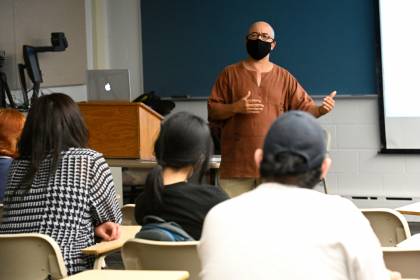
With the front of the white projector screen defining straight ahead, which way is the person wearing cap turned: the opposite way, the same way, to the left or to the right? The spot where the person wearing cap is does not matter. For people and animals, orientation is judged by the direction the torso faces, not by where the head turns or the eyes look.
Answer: the opposite way

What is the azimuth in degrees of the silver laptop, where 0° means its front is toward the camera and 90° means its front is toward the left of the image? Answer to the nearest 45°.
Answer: approximately 180°

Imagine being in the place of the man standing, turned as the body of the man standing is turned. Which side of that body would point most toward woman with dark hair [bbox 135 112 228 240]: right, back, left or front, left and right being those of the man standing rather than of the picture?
front

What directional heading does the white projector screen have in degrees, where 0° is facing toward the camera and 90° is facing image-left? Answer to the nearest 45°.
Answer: approximately 0°

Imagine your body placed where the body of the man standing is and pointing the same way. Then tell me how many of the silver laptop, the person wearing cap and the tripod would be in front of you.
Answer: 1

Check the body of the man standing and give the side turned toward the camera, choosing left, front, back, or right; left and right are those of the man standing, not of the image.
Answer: front

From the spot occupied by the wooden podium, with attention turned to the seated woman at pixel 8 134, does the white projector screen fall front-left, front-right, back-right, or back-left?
back-left

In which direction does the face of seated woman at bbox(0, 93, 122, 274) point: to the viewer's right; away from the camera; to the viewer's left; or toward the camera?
away from the camera

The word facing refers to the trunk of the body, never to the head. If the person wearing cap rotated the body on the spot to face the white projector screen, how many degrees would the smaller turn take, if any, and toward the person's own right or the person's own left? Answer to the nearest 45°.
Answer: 0° — they already face it

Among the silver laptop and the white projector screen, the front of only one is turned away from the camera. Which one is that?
the silver laptop

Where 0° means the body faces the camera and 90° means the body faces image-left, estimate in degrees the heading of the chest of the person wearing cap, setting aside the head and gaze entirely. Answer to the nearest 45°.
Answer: approximately 180°

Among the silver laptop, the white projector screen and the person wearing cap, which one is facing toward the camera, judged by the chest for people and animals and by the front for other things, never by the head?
the white projector screen
